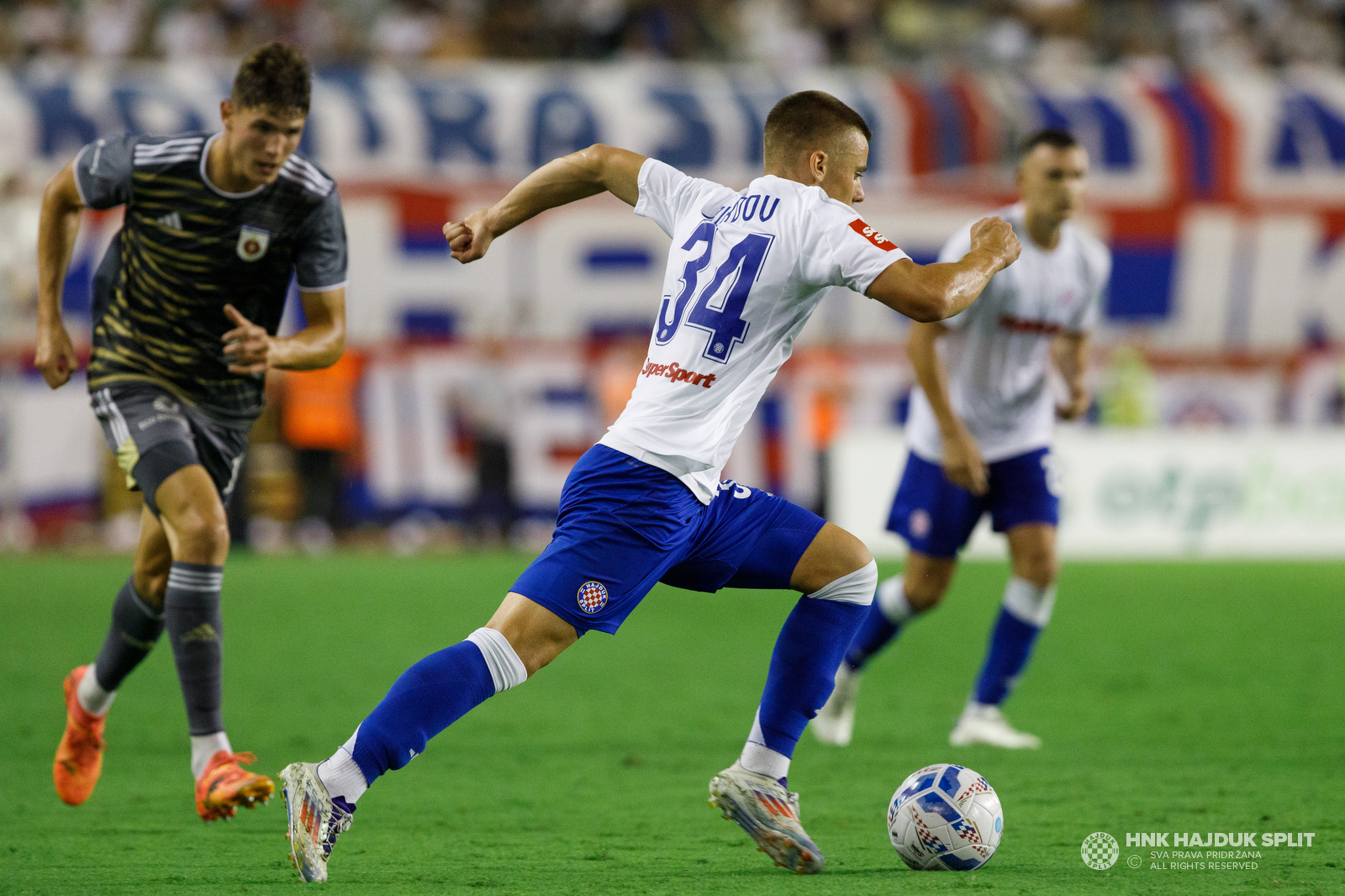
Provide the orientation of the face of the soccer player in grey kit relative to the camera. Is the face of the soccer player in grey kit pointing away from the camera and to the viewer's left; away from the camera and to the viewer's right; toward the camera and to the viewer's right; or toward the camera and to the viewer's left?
toward the camera and to the viewer's right

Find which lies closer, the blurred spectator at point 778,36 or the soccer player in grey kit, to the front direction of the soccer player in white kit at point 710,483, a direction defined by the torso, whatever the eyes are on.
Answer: the blurred spectator

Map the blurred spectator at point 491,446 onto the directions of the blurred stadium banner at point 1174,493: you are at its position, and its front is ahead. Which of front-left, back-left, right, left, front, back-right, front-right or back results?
right

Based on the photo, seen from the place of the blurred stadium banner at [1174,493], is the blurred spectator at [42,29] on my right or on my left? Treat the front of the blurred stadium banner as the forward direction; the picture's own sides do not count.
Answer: on my right

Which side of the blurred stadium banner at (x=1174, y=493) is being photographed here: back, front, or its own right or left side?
front

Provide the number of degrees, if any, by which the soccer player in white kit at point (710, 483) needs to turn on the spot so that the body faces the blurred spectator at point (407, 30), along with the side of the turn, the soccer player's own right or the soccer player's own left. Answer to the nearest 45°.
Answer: approximately 45° to the soccer player's own left

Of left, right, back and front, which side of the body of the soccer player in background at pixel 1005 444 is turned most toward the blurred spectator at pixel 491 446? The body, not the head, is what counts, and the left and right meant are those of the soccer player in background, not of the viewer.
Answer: back

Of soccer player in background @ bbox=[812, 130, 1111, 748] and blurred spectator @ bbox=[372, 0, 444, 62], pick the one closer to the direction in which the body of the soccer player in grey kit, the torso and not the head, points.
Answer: the soccer player in background

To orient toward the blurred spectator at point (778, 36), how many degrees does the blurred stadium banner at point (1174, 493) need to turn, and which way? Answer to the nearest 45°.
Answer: approximately 135° to its right

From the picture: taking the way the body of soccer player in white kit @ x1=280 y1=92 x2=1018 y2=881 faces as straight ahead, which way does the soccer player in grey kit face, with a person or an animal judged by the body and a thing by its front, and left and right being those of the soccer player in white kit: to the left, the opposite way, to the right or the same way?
to the right

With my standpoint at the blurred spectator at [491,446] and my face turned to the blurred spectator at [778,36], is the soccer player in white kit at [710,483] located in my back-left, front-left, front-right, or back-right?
back-right

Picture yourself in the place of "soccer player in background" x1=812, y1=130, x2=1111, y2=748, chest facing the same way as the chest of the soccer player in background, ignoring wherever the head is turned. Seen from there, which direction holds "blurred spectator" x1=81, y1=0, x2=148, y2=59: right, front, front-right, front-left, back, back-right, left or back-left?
back

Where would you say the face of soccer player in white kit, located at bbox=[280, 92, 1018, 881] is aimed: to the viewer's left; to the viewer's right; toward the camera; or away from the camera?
to the viewer's right

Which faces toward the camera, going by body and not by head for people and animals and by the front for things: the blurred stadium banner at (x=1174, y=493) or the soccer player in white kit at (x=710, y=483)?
the blurred stadium banner
